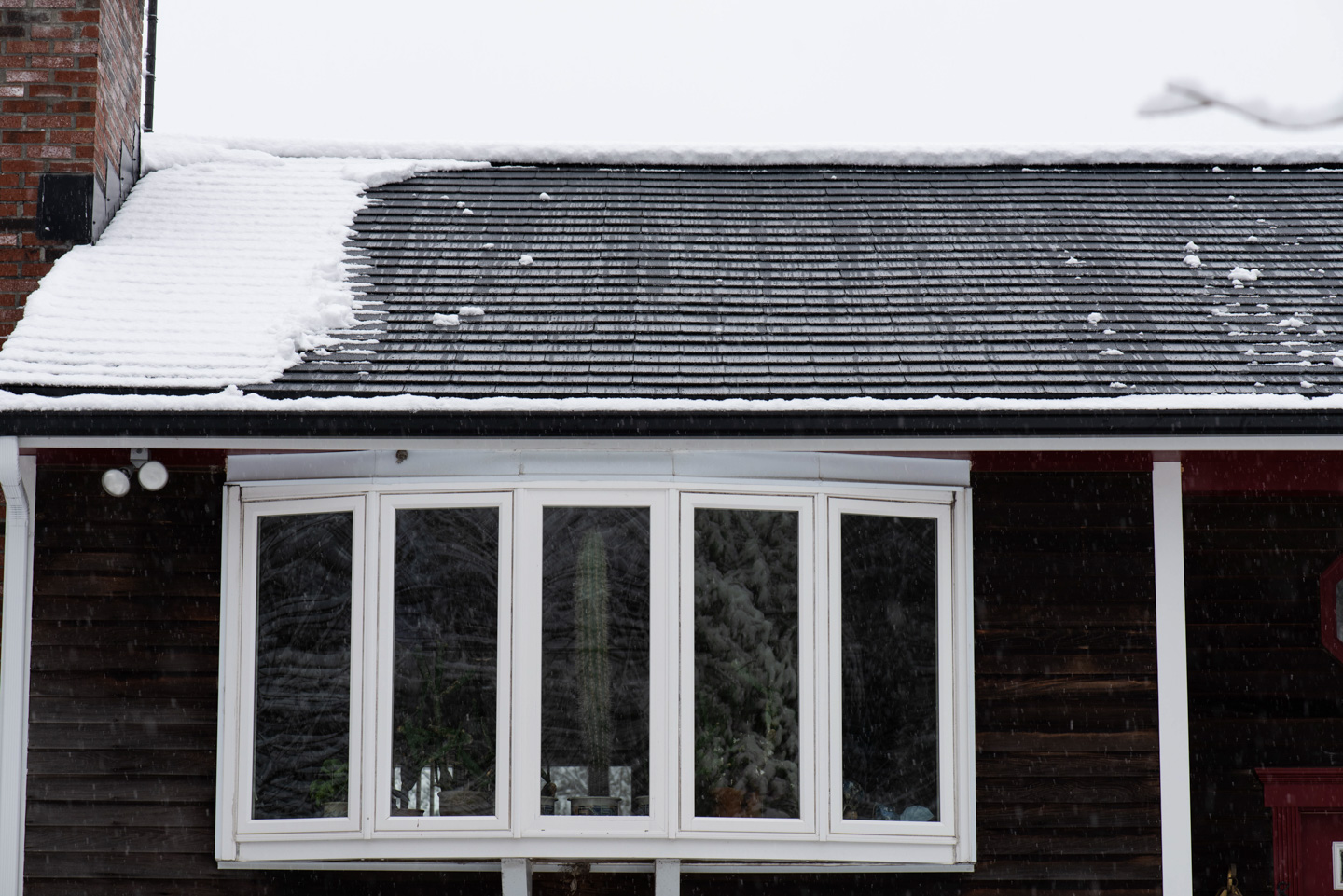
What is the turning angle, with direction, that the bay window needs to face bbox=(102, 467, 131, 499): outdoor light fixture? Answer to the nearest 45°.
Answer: approximately 90° to its right

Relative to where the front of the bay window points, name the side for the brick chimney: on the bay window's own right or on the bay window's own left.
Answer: on the bay window's own right

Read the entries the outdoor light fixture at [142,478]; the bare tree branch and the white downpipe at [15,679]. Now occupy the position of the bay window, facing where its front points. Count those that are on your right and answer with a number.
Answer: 2

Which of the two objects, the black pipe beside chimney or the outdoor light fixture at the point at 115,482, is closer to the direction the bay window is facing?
the outdoor light fixture

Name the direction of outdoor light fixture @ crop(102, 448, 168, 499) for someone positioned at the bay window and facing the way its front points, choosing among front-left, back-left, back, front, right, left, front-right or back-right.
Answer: right

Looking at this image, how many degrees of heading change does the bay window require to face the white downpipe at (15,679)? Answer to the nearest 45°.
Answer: approximately 90° to its right

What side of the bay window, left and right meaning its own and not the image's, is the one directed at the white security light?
right

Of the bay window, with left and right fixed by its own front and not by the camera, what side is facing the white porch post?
left

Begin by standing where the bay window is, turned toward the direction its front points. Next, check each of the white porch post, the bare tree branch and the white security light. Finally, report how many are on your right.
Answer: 1

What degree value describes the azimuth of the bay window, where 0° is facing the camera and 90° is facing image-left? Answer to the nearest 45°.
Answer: approximately 0°
